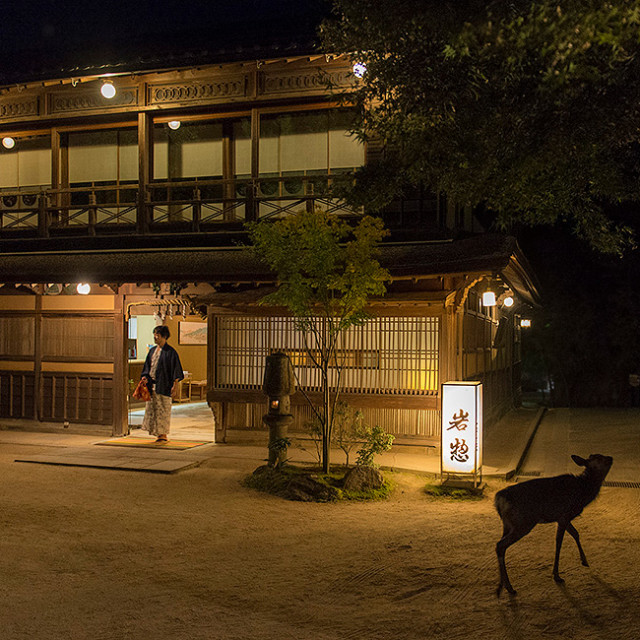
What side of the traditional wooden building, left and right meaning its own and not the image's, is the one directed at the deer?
front

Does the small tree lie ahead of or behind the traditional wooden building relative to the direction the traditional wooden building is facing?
ahead

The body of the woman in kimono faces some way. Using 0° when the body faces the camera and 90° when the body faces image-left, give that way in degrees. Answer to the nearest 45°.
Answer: approximately 45°

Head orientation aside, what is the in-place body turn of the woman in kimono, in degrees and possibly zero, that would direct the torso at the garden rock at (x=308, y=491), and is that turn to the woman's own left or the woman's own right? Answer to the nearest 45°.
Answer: approximately 45° to the woman's own left

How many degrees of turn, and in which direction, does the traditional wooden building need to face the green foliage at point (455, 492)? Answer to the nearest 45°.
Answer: approximately 45° to its left

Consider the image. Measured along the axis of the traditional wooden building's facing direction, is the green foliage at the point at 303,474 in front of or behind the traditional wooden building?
in front

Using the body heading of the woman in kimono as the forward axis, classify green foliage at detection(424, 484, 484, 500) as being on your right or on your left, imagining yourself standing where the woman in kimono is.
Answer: on your left

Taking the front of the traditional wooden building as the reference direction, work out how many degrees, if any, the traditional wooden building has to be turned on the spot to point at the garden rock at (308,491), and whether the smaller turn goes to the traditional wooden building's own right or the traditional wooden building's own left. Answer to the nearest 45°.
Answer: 0° — it already faces it

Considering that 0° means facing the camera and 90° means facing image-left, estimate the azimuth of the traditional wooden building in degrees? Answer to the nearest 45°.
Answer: approximately 0°

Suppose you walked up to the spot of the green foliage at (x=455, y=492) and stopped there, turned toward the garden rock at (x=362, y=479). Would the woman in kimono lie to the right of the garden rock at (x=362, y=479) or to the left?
right
